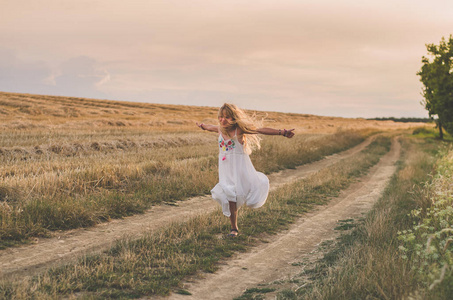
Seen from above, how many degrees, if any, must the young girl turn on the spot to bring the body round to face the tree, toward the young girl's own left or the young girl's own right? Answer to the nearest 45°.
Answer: approximately 180°

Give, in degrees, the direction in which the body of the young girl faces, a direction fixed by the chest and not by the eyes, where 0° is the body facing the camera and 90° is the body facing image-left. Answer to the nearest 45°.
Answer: approximately 45°
